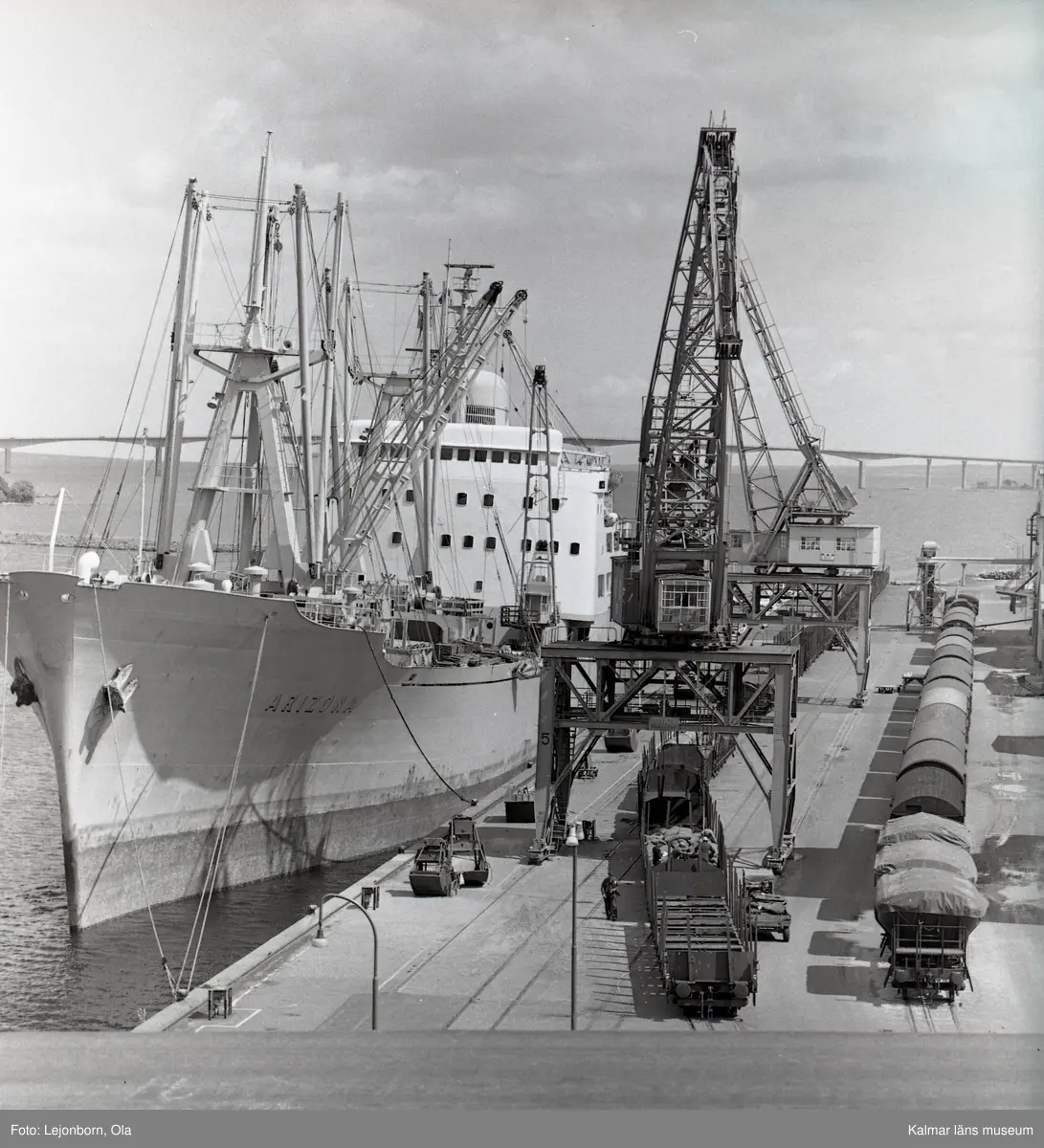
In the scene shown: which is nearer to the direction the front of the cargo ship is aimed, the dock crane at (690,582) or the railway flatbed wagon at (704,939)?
the railway flatbed wagon

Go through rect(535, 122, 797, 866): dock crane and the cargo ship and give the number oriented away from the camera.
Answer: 0

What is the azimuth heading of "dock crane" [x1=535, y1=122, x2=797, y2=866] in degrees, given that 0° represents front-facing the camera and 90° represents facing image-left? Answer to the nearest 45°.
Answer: approximately 0°

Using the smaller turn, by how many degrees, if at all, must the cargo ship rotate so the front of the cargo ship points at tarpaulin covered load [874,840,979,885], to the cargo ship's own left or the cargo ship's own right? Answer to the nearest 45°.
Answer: approximately 90° to the cargo ship's own left

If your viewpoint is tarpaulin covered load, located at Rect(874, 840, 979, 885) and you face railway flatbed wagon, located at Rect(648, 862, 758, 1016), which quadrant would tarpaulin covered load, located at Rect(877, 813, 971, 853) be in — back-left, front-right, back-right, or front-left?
back-right

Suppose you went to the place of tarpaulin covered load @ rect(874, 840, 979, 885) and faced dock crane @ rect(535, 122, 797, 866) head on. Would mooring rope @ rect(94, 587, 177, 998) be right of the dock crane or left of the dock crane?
left

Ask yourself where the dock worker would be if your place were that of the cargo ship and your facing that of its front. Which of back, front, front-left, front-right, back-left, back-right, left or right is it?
left

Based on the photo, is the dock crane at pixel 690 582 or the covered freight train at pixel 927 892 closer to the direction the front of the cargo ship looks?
the covered freight train

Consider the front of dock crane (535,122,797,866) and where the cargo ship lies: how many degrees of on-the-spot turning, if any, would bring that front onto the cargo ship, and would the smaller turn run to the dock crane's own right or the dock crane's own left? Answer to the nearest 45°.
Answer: approximately 90° to the dock crane's own right

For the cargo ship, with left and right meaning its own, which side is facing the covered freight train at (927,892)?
left
